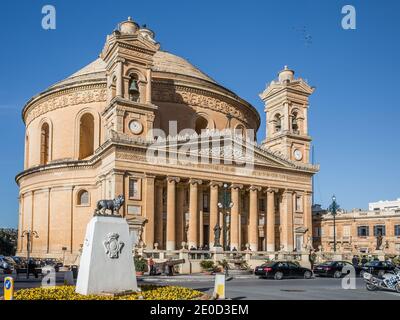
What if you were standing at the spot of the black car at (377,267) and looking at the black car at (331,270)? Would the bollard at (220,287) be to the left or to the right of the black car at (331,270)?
left

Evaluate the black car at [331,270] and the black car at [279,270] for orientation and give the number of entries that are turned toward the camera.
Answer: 0
